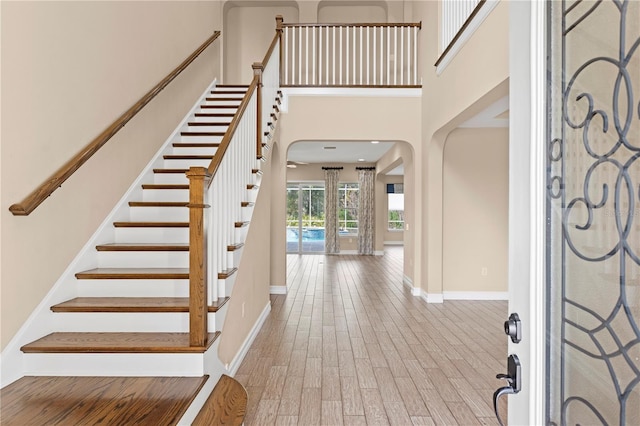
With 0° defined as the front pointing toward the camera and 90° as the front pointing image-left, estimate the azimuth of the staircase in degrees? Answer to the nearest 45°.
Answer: approximately 0°

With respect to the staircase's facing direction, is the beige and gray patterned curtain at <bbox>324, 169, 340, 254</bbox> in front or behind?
behind

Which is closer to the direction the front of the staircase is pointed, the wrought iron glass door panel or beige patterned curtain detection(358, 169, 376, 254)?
the wrought iron glass door panel

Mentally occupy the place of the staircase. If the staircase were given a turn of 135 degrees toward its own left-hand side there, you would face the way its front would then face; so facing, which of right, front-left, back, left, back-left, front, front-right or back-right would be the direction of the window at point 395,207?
front

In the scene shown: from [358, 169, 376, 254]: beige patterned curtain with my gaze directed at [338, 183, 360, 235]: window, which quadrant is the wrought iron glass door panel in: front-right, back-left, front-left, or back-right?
back-left

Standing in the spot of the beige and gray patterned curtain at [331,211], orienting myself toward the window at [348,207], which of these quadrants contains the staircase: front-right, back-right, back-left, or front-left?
back-right

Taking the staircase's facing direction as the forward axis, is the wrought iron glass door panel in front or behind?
in front

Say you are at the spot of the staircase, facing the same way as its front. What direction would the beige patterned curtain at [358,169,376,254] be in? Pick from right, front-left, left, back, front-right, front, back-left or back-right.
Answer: back-left

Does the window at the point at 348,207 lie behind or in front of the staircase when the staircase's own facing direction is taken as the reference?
behind
